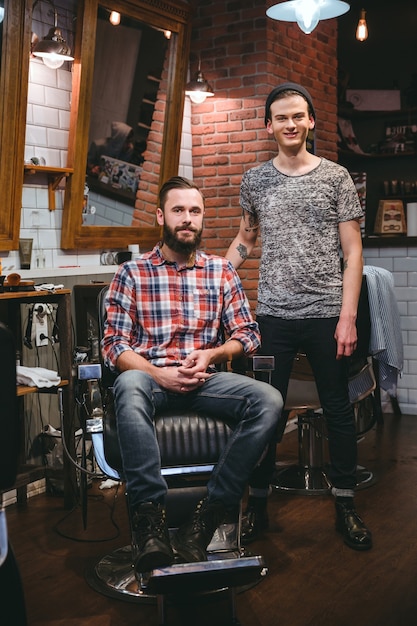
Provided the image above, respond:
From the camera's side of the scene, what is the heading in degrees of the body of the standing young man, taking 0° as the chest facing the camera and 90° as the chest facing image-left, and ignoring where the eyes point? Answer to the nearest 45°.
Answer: approximately 0°

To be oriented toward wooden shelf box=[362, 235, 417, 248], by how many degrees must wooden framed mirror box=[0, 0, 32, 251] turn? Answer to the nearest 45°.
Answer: approximately 90° to its left

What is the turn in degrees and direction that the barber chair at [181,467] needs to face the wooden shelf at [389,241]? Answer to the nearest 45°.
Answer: approximately 90° to its left

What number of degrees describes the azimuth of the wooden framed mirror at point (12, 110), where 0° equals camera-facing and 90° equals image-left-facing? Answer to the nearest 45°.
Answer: approximately 315°

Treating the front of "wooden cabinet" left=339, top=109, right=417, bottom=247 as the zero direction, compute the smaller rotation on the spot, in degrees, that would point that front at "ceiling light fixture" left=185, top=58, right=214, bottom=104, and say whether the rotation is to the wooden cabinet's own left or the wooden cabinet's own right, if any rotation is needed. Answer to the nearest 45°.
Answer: approximately 45° to the wooden cabinet's own right

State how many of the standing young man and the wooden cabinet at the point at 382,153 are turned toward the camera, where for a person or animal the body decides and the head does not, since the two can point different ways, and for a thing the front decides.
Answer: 2

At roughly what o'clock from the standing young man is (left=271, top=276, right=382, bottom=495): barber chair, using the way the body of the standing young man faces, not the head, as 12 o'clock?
The barber chair is roughly at 6 o'clock from the standing young man.

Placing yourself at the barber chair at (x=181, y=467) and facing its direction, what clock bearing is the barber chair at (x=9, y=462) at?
the barber chair at (x=9, y=462) is roughly at 2 o'clock from the barber chair at (x=181, y=467).
